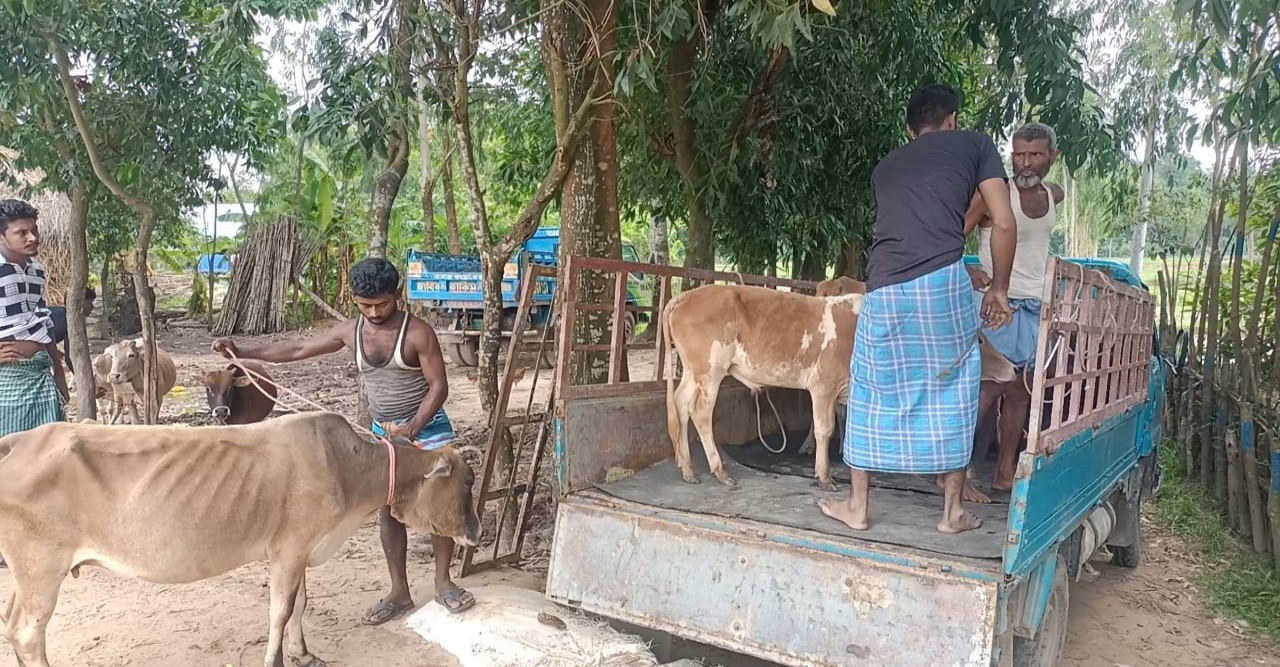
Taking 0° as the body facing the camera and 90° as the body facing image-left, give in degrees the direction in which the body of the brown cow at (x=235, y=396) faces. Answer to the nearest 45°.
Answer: approximately 45°

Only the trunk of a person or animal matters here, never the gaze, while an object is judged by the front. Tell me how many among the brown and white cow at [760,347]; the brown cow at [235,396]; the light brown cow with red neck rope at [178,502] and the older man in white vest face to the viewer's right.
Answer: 2

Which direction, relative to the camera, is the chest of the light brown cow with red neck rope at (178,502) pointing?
to the viewer's right

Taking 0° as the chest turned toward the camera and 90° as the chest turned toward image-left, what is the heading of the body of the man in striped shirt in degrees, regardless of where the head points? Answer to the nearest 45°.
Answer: approximately 315°

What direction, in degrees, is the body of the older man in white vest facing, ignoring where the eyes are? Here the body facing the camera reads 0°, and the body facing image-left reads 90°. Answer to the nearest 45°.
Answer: approximately 45°

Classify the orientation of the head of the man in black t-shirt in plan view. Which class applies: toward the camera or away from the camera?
away from the camera

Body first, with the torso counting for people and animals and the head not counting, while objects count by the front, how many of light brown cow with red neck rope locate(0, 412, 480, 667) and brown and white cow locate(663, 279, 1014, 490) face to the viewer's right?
2

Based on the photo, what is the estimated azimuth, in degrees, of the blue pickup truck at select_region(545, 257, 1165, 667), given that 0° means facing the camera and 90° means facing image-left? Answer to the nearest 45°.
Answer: approximately 225°

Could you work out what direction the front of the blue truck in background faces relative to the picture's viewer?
facing away from the viewer and to the right of the viewer

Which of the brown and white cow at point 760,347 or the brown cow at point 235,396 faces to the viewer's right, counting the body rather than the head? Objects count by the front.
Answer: the brown and white cow
